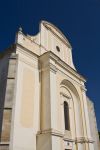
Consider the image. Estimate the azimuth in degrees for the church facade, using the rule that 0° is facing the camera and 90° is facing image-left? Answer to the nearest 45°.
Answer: approximately 315°
